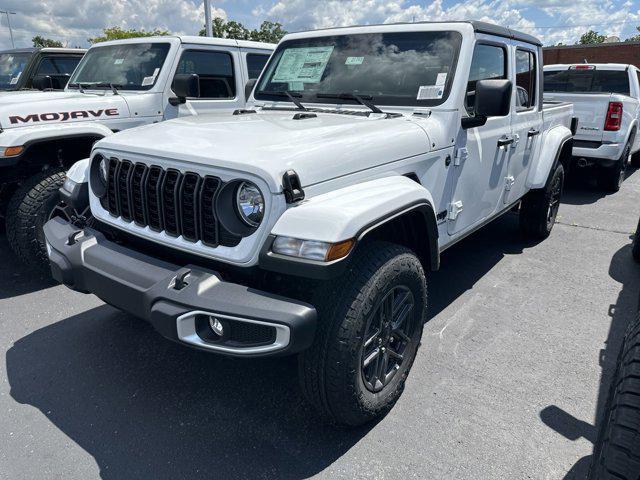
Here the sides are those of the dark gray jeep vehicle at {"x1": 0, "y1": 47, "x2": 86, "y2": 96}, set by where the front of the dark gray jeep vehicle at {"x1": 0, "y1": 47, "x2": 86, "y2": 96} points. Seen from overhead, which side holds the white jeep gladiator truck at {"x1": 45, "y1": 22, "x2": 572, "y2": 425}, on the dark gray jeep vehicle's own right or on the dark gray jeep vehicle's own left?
on the dark gray jeep vehicle's own left

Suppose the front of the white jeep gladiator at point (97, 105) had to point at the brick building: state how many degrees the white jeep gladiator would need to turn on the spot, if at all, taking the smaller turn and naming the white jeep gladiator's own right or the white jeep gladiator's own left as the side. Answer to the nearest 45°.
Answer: approximately 180°

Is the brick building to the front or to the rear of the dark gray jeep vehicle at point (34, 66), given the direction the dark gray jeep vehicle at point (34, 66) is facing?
to the rear

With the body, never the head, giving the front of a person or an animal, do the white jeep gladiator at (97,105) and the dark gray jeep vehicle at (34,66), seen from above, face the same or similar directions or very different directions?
same or similar directions

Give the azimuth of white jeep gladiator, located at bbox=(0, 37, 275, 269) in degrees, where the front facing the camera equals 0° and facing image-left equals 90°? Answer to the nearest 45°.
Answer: approximately 45°

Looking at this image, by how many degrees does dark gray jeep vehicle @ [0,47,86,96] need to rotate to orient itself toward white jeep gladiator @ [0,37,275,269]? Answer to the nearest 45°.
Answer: approximately 45° to its left

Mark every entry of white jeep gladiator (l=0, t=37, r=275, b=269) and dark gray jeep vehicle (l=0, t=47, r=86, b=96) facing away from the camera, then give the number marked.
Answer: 0

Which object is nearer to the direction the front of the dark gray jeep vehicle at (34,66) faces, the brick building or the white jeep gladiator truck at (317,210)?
the white jeep gladiator truck

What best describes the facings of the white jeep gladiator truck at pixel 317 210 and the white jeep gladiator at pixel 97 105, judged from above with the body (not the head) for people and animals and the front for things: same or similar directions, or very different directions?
same or similar directions

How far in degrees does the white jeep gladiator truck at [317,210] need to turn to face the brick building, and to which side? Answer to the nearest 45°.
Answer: approximately 180°

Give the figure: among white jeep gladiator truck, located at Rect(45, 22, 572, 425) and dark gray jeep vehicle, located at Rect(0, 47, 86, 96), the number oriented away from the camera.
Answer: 0

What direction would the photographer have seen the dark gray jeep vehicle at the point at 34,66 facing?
facing the viewer and to the left of the viewer

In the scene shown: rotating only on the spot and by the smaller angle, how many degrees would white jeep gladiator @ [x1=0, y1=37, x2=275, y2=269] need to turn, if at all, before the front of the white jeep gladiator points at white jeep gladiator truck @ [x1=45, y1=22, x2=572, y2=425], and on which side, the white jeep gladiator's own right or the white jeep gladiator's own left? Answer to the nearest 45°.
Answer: approximately 45° to the white jeep gladiator's own left

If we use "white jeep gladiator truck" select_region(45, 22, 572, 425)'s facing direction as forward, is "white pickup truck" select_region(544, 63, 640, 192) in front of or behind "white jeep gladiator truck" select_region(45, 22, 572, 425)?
behind
